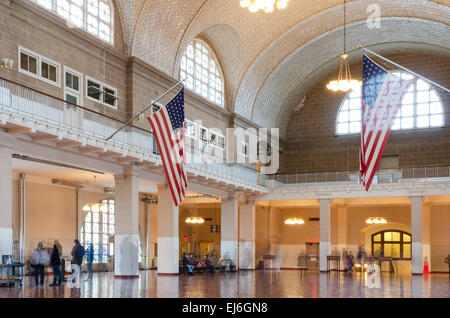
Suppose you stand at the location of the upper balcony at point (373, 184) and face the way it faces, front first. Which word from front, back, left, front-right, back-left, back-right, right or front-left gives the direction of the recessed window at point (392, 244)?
back

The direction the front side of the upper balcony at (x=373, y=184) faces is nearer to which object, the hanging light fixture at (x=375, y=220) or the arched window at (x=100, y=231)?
the arched window

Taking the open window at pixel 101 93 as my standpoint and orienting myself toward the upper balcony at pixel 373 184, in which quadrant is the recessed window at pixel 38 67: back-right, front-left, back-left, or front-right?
back-right

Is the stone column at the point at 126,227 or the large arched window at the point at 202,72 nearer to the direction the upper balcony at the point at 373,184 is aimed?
the stone column

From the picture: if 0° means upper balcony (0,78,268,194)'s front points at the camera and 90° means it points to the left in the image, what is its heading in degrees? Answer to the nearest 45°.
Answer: approximately 315°

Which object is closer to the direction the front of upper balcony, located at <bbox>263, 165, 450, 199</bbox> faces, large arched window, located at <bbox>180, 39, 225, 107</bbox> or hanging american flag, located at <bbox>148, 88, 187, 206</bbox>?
the hanging american flag

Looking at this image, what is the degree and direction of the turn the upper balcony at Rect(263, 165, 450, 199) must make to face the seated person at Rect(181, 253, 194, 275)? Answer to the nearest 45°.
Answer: approximately 45° to its right

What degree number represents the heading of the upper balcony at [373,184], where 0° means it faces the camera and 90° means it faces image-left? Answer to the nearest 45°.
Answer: approximately 0°

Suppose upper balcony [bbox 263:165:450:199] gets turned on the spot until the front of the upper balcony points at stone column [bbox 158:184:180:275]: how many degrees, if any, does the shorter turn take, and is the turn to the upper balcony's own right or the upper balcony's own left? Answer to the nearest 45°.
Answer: approximately 45° to the upper balcony's own right
